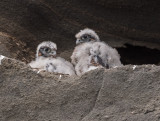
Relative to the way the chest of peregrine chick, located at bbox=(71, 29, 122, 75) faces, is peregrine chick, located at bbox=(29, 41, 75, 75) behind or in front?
in front
